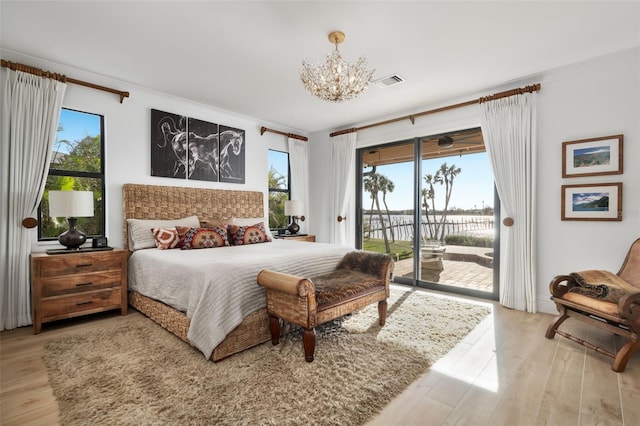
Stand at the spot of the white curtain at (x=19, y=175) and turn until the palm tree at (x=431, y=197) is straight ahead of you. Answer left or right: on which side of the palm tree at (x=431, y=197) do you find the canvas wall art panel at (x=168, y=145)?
left

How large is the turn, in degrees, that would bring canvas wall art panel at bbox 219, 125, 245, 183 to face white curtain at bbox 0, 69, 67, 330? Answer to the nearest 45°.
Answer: approximately 90° to its right

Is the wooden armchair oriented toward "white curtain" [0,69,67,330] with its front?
yes

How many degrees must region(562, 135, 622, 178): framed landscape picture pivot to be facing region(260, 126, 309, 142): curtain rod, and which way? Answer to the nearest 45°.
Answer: approximately 45° to its right

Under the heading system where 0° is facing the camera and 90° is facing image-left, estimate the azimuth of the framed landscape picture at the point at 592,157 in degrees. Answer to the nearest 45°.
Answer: approximately 45°

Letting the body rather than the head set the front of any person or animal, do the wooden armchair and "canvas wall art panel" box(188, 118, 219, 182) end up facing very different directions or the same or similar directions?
very different directions

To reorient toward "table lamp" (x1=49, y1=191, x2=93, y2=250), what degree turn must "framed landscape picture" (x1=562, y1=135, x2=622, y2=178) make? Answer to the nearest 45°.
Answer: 0° — it already faces it

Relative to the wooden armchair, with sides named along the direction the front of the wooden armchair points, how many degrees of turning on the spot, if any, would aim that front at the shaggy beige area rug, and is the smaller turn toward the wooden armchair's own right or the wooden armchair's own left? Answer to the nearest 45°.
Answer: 0° — it already faces it
